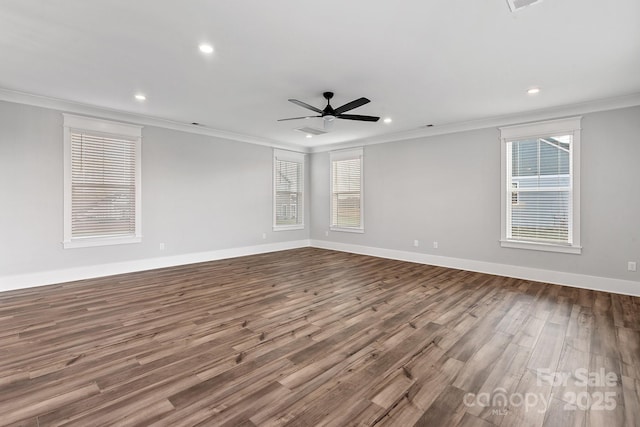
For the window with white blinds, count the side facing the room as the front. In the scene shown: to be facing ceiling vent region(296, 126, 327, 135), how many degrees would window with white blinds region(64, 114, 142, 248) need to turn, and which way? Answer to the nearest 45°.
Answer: approximately 45° to its left

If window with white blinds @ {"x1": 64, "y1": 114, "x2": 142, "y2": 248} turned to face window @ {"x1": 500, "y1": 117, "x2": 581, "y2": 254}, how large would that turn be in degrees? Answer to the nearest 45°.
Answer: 0° — it already faces it

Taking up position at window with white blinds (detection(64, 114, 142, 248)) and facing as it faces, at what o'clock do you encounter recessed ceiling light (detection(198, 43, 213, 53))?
The recessed ceiling light is roughly at 1 o'clock from the window with white blinds.

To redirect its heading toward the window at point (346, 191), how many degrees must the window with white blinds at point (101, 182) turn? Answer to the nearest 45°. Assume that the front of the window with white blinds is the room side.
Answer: approximately 45° to its left

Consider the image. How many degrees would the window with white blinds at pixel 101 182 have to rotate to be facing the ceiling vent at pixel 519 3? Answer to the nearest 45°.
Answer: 0° — it already faces it

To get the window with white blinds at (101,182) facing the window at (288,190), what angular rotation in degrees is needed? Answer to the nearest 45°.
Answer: approximately 45° to its left

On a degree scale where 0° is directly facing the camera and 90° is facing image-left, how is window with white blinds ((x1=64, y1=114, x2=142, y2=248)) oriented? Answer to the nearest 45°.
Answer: approximately 315°
